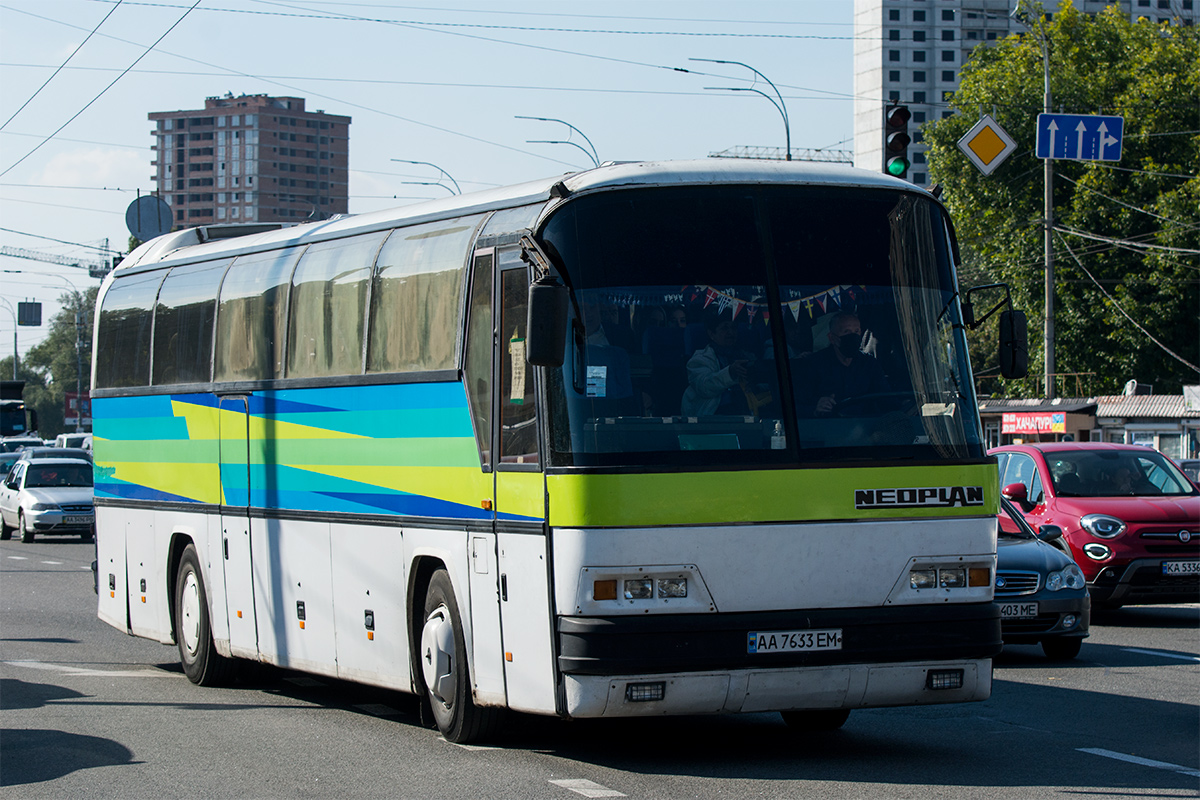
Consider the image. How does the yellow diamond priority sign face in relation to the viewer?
toward the camera

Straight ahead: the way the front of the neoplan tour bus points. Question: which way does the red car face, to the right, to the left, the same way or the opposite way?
the same way

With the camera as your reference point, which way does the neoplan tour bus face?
facing the viewer and to the right of the viewer

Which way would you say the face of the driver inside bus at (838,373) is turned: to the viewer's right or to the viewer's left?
to the viewer's right

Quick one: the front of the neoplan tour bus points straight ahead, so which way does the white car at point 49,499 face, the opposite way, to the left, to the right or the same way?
the same way

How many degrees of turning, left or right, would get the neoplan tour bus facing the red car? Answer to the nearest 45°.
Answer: approximately 90° to its left

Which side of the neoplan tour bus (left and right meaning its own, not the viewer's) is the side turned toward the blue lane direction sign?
left

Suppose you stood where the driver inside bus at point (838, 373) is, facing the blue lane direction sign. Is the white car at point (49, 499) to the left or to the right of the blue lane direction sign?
left

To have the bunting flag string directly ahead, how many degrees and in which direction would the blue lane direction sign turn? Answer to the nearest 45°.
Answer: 0° — it already faces it

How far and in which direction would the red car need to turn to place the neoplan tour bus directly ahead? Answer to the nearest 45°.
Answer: approximately 45° to its right

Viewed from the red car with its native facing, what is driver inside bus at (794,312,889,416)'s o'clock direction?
The driver inside bus is roughly at 2 o'clock from the red car.

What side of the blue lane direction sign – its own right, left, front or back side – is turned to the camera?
front

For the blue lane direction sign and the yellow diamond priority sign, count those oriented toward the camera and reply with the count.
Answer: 2
